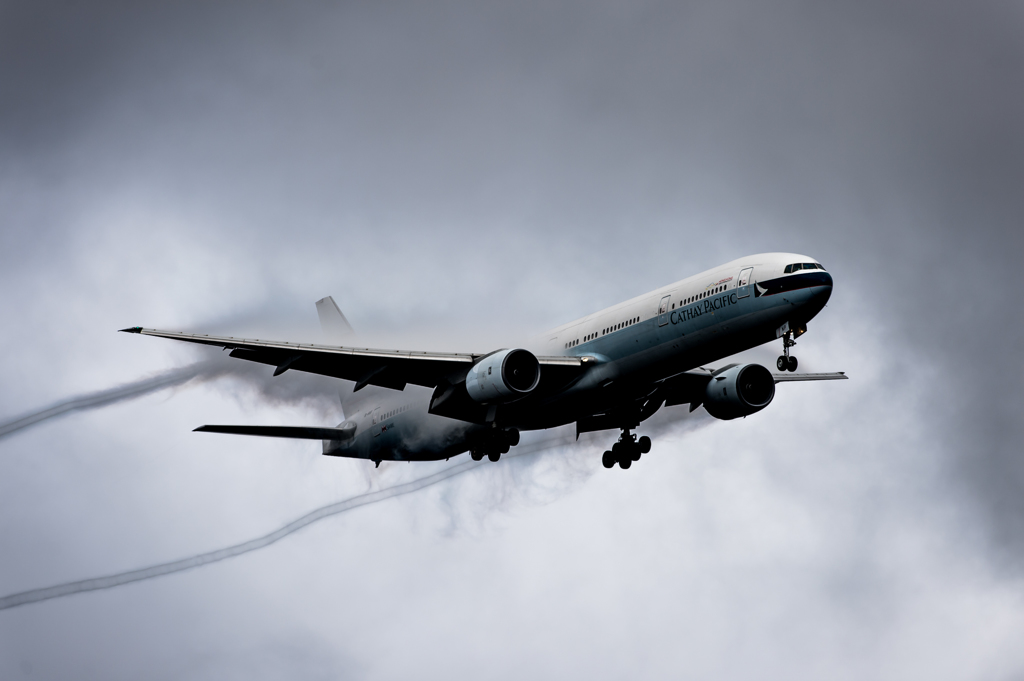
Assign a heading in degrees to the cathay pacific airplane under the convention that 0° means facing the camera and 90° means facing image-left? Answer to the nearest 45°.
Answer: approximately 315°
